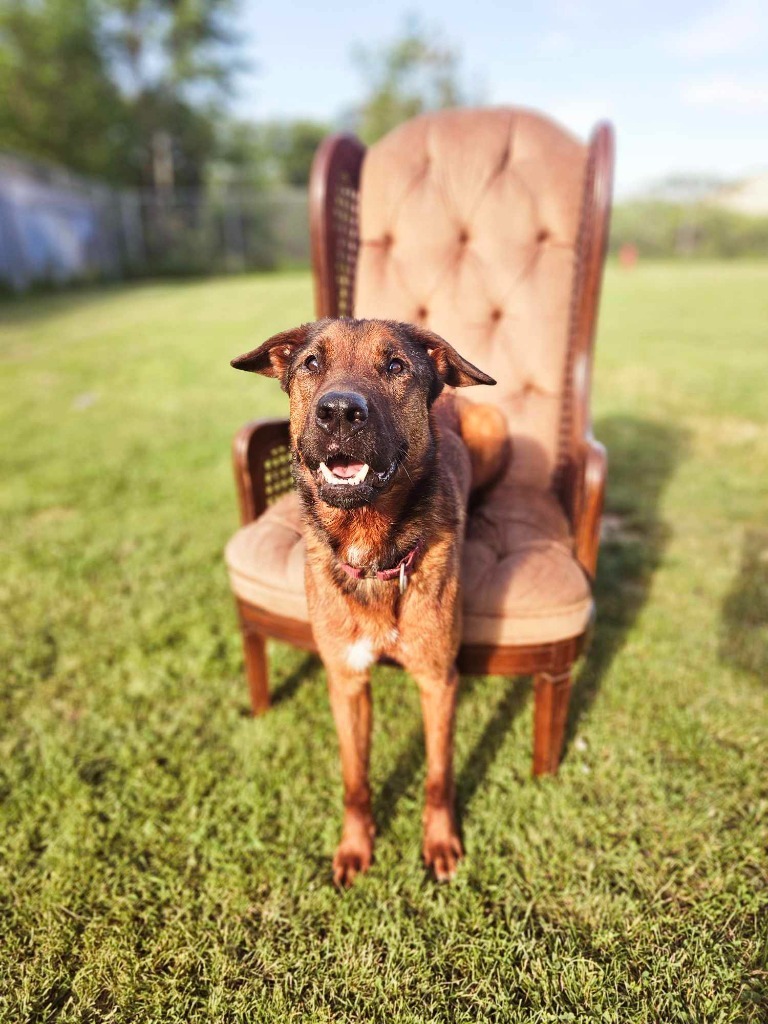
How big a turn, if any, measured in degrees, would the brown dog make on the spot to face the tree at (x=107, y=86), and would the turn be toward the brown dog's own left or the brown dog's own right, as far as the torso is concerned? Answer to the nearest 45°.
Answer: approximately 180°

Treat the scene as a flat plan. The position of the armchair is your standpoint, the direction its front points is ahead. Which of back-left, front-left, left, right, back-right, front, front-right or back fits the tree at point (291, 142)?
back-right

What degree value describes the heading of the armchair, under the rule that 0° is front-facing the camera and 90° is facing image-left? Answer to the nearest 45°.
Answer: approximately 45°

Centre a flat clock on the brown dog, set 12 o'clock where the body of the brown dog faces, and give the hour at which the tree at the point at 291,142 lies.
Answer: The tree is roughly at 6 o'clock from the brown dog.
